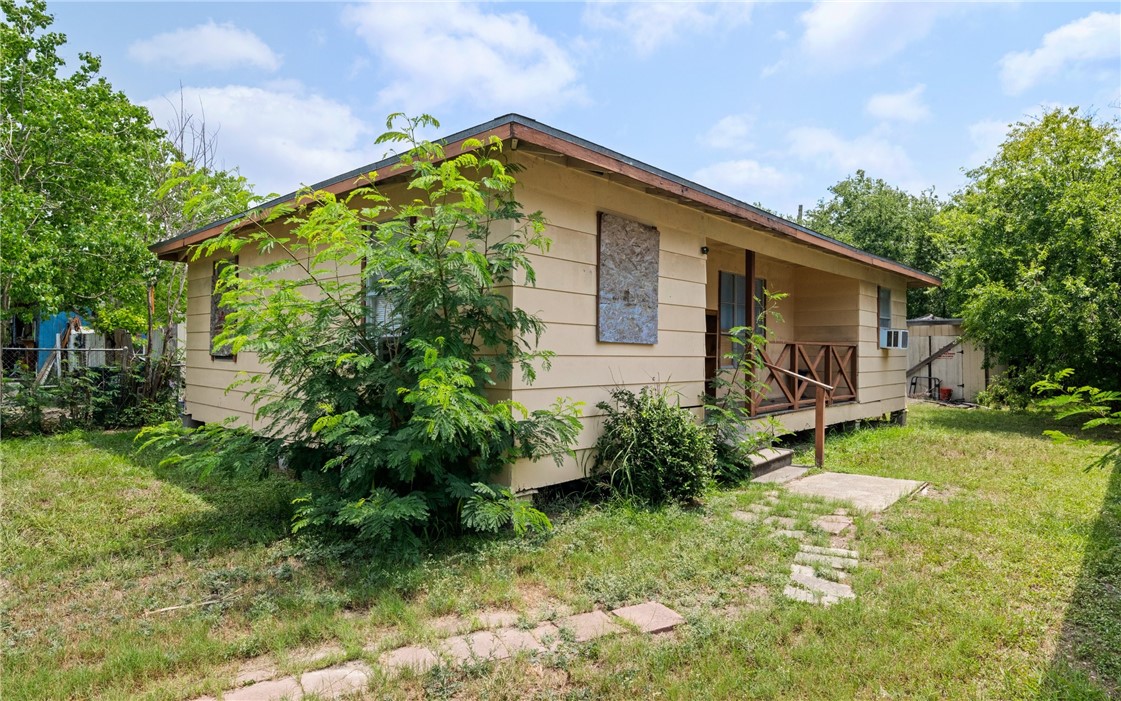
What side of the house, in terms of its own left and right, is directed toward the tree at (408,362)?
right

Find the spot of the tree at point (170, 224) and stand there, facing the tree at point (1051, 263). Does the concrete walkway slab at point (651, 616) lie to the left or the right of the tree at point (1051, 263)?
right

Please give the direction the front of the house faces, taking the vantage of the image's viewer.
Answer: facing the viewer and to the right of the viewer

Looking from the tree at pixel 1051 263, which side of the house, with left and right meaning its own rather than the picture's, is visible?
left

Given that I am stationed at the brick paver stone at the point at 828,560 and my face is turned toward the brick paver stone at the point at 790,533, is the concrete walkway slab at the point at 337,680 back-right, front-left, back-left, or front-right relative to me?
back-left

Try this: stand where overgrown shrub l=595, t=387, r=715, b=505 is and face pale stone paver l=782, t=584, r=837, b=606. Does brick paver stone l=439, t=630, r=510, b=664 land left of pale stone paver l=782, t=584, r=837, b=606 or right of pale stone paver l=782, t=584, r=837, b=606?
right

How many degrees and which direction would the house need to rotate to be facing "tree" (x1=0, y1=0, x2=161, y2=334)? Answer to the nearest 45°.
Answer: approximately 180°

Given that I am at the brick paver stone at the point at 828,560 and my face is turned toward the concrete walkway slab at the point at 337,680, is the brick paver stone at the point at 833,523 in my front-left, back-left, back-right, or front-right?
back-right

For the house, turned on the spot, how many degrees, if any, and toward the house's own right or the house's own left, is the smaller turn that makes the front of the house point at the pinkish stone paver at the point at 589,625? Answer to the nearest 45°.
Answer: approximately 45° to the house's own right

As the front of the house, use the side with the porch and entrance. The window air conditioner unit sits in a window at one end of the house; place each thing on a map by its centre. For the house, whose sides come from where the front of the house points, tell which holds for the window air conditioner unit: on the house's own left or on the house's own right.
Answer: on the house's own left

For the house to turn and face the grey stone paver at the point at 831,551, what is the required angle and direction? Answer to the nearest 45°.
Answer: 0° — it already faces it

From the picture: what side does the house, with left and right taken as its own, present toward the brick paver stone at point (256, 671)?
right
